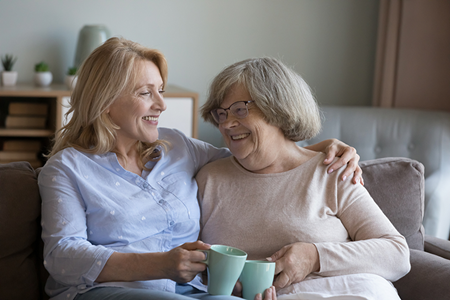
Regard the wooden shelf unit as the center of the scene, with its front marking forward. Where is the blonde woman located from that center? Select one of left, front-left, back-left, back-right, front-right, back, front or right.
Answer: front

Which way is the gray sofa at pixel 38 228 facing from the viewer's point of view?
toward the camera

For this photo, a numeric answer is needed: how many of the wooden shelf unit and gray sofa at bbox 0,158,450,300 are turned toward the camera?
2

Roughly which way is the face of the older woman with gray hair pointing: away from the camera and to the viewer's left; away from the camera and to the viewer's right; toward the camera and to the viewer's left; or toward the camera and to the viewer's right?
toward the camera and to the viewer's left

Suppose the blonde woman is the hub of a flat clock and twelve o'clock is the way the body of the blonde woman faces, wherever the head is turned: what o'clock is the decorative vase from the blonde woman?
The decorative vase is roughly at 7 o'clock from the blonde woman.

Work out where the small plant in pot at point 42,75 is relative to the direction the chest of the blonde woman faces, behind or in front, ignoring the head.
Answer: behind

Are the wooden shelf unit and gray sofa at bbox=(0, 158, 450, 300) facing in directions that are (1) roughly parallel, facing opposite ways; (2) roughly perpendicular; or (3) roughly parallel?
roughly parallel

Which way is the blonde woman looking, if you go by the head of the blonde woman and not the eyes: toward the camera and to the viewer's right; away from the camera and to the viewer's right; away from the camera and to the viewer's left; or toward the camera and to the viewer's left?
toward the camera and to the viewer's right

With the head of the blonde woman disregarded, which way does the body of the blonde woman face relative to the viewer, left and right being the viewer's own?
facing the viewer and to the right of the viewer

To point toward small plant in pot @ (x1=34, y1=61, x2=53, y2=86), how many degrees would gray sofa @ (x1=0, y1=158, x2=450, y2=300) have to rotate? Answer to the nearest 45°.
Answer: approximately 180°
